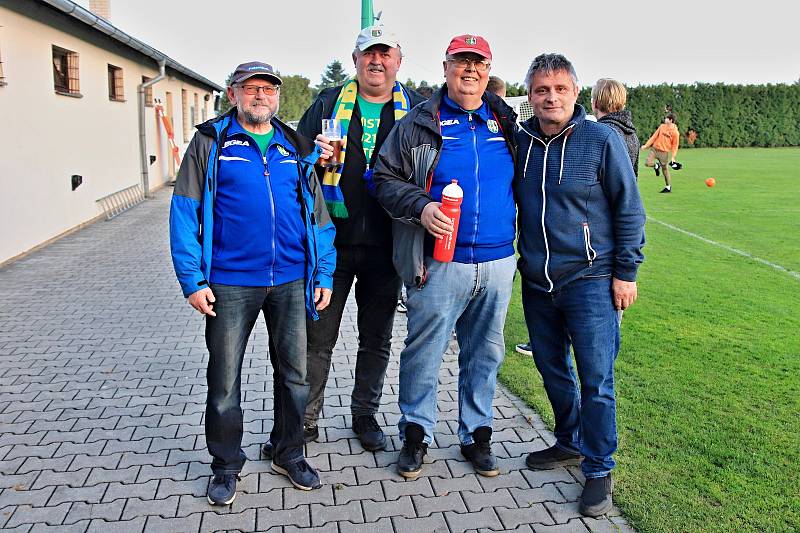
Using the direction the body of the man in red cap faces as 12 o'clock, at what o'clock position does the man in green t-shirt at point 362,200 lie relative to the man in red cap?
The man in green t-shirt is roughly at 4 o'clock from the man in red cap.

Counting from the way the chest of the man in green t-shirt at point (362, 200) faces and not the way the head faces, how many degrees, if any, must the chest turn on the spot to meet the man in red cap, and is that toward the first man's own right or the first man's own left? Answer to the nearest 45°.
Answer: approximately 45° to the first man's own left

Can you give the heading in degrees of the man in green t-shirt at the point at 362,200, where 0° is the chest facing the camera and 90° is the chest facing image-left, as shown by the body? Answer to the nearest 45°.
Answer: approximately 0°

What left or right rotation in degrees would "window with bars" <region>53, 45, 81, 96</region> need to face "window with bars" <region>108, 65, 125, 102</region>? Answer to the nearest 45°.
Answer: approximately 135° to its left

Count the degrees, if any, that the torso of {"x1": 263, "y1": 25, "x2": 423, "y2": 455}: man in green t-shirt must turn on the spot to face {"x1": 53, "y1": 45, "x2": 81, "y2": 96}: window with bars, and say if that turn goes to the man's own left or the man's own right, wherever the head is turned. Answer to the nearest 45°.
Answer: approximately 135° to the man's own right

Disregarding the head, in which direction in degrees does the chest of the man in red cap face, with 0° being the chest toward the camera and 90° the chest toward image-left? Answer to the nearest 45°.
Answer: approximately 0°

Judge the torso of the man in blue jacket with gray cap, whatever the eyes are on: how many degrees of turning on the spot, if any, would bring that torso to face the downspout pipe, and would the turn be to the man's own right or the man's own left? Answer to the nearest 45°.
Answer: approximately 180°

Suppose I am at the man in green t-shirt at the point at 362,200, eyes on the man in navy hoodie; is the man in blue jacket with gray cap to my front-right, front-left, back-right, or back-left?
back-right

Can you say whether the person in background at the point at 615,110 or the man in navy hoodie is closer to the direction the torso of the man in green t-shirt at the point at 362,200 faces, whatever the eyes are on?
the man in navy hoodie

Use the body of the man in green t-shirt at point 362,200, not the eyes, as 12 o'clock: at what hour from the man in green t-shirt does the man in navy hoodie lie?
The man in navy hoodie is roughly at 10 o'clock from the man in green t-shirt.

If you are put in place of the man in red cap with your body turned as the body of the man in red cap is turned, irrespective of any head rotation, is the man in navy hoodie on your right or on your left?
on your left
